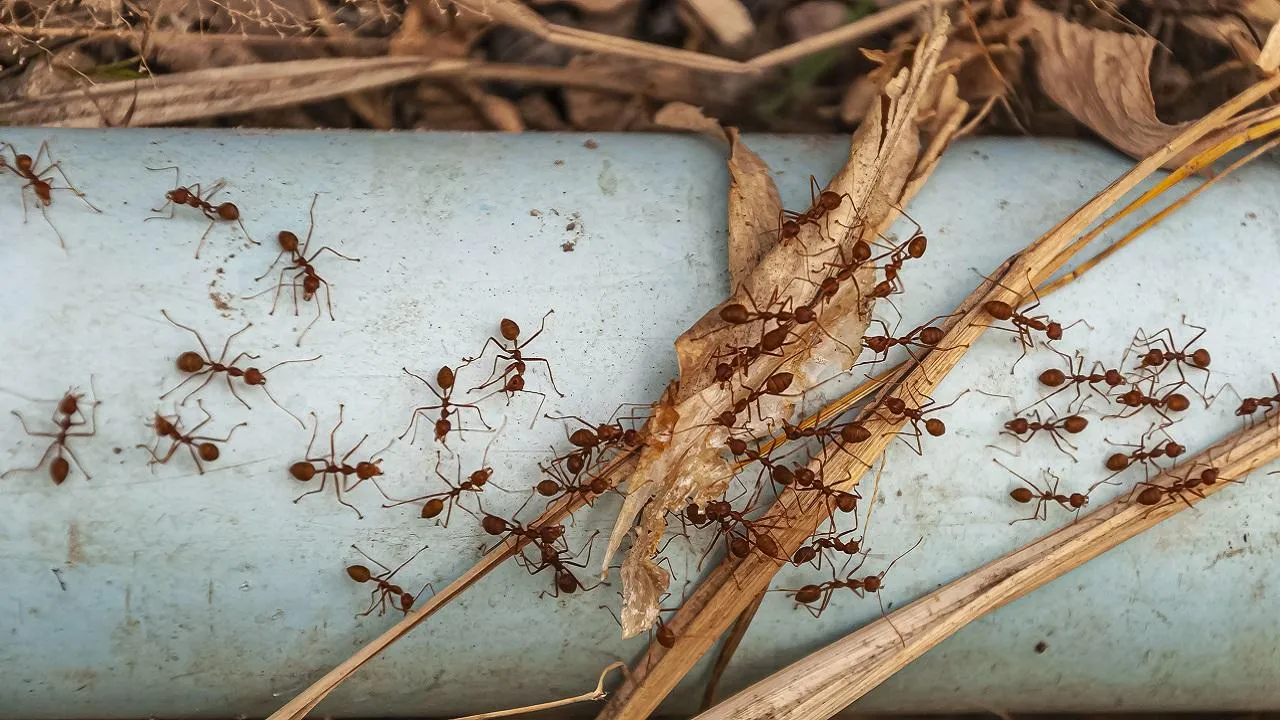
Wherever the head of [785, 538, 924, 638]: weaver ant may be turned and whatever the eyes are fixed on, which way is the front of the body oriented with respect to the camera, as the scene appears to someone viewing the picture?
to the viewer's right

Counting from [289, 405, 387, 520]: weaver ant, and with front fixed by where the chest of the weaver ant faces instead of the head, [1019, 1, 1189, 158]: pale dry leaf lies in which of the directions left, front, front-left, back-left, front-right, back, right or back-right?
front

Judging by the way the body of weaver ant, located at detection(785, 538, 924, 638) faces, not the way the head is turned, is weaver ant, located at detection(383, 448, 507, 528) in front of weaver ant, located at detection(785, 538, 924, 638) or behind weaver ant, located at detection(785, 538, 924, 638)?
behind

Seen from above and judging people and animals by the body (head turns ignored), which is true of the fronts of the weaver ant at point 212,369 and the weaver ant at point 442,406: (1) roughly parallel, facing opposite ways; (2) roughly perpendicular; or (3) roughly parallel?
roughly perpendicular

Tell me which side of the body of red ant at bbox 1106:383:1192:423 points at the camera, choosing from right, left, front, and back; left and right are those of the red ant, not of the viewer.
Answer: left

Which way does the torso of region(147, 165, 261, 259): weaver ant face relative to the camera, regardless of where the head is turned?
to the viewer's left

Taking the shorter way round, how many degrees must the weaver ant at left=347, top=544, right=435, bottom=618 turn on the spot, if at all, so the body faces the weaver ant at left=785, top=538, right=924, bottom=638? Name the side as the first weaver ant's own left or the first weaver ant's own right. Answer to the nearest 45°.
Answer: approximately 45° to the first weaver ant's own left

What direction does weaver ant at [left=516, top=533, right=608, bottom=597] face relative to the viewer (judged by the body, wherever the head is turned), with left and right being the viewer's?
facing away from the viewer and to the left of the viewer
